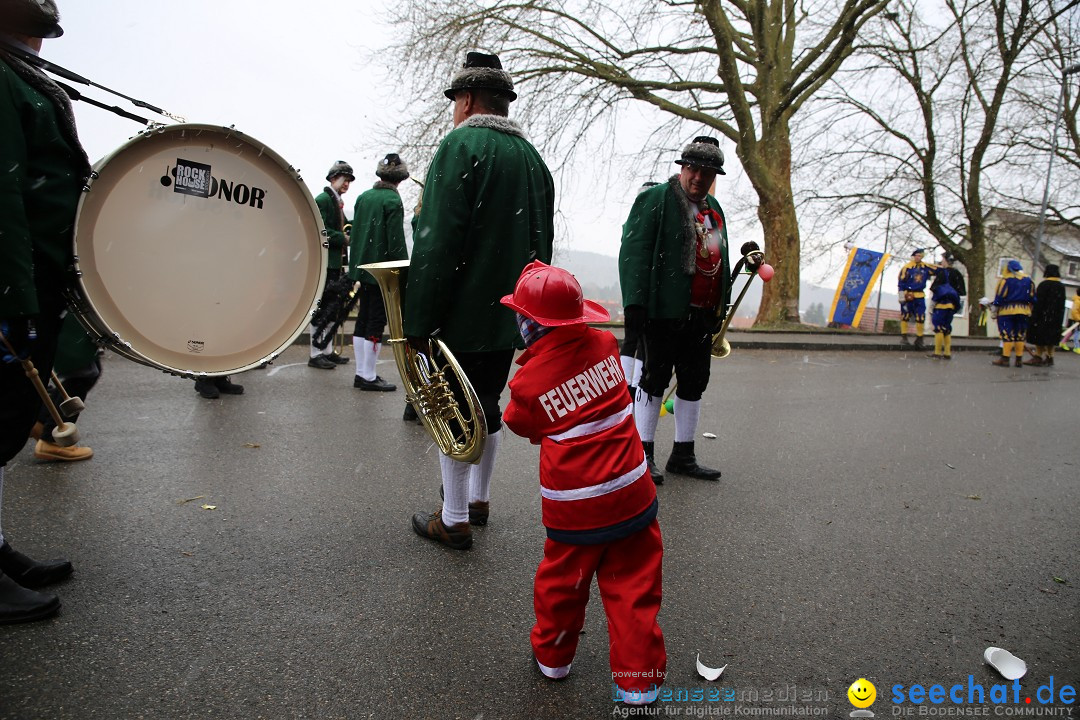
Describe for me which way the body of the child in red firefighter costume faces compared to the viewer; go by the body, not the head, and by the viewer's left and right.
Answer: facing away from the viewer and to the left of the viewer

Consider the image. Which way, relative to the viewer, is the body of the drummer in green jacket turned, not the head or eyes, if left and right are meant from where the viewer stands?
facing to the right of the viewer

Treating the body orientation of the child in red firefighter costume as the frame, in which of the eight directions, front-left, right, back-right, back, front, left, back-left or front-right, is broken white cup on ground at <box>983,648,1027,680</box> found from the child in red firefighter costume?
back-right

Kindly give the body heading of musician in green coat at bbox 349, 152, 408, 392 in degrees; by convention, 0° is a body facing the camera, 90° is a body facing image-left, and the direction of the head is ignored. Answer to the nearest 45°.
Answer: approximately 225°

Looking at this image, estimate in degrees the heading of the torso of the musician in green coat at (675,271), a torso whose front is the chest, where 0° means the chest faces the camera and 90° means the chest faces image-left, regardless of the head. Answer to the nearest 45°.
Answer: approximately 315°

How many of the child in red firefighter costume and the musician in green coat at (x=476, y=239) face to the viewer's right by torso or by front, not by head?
0

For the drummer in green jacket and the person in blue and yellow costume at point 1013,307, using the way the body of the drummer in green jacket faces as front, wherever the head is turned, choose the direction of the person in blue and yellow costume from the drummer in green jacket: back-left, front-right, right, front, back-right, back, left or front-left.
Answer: front

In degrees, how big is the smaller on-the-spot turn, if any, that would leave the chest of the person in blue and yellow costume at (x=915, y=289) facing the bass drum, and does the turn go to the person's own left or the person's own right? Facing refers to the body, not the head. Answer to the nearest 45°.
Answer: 0° — they already face it

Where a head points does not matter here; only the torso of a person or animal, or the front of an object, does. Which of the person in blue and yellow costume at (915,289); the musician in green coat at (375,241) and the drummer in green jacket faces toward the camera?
the person in blue and yellow costume

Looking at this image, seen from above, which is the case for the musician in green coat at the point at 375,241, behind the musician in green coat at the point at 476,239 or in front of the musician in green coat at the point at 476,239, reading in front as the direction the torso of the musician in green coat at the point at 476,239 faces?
in front

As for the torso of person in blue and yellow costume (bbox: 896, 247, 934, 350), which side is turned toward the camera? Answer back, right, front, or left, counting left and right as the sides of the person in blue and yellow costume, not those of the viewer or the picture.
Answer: front

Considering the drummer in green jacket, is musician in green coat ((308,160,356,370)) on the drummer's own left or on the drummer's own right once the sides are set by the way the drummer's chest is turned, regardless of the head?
on the drummer's own left

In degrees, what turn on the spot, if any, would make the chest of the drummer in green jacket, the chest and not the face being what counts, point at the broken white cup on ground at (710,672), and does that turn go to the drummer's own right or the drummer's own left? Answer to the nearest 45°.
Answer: approximately 45° to the drummer's own right

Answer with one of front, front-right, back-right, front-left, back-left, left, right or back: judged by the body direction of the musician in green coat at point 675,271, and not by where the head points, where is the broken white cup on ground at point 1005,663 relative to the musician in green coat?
front
